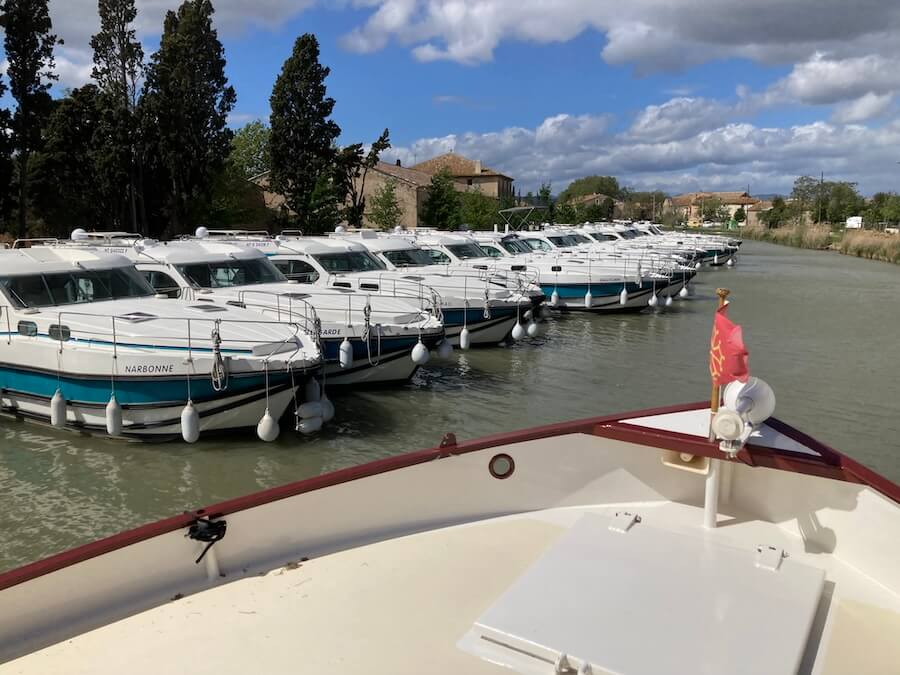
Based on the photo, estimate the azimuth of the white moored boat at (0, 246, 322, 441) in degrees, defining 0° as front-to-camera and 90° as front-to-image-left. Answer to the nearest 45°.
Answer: approximately 315°

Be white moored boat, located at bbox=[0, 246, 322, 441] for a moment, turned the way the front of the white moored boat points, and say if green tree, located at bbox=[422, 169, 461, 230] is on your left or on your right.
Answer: on your left

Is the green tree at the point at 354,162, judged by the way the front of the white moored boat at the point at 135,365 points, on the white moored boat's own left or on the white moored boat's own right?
on the white moored boat's own left

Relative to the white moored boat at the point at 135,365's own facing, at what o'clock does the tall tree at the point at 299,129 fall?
The tall tree is roughly at 8 o'clock from the white moored boat.

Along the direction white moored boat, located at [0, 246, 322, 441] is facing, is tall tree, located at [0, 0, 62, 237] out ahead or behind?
behind

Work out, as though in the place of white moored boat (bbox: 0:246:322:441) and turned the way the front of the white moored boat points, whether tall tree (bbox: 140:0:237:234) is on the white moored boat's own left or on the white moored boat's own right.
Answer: on the white moored boat's own left

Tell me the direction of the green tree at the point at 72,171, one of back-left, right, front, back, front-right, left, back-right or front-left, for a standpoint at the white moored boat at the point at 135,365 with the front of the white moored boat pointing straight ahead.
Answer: back-left

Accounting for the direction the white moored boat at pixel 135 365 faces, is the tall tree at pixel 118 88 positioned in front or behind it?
behind
